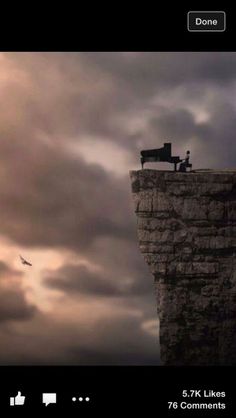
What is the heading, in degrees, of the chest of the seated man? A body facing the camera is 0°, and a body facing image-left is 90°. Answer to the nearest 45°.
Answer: approximately 90°
